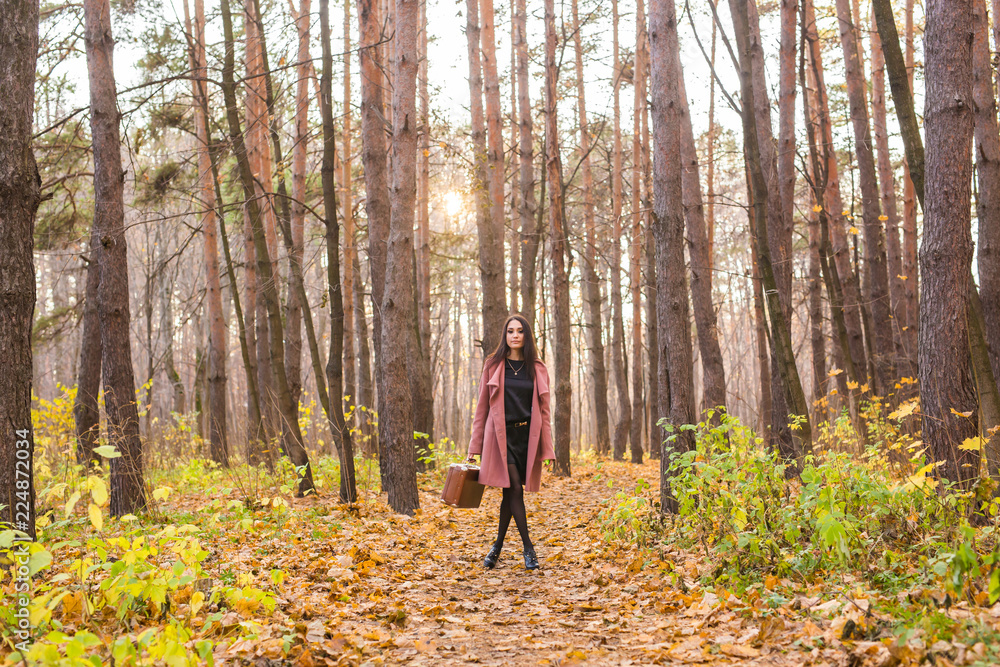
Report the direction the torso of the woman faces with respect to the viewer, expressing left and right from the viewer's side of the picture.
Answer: facing the viewer

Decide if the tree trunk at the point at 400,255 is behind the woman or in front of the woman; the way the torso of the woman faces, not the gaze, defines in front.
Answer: behind

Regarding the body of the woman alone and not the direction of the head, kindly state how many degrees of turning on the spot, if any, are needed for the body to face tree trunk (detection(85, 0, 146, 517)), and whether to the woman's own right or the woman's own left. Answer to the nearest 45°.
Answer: approximately 90° to the woman's own right

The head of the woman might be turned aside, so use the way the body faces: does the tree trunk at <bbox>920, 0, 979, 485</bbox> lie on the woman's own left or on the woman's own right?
on the woman's own left

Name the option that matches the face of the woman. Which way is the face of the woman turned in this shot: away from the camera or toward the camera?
toward the camera

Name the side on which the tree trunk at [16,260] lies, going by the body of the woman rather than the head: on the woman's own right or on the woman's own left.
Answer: on the woman's own right

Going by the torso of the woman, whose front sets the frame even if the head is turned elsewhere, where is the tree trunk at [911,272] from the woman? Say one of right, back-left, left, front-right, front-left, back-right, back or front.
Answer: back-left
